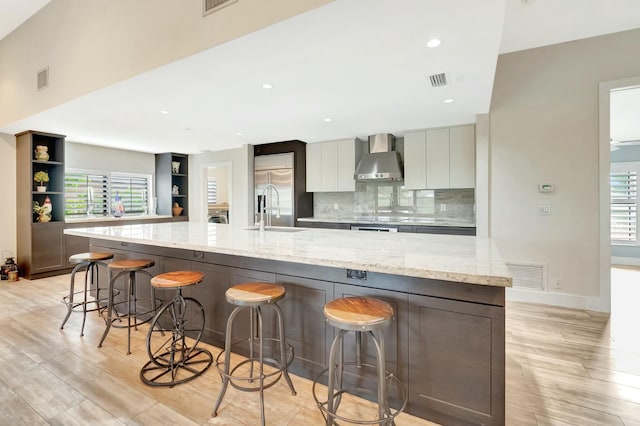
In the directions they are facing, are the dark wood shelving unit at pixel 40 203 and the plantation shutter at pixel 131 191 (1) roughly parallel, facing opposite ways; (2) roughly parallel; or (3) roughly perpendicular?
roughly parallel

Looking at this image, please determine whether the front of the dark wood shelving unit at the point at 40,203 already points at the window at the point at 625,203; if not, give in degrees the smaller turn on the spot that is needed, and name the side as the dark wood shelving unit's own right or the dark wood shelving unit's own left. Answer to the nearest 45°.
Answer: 0° — it already faces it

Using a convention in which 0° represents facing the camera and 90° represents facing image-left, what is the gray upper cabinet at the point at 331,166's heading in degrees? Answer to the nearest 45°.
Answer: approximately 45°

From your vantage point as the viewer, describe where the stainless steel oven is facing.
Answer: facing the viewer

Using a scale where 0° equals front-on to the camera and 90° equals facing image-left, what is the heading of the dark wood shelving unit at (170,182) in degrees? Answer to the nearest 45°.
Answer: approximately 315°

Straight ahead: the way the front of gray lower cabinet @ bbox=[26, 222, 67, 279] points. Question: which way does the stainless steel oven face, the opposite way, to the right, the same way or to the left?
to the right

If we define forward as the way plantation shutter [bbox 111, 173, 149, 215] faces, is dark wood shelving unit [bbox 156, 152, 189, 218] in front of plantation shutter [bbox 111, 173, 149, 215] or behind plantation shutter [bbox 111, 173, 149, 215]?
in front

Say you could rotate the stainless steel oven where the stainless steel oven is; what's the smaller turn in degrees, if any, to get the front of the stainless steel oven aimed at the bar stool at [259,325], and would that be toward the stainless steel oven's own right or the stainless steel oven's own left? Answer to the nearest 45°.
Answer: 0° — it already faces it

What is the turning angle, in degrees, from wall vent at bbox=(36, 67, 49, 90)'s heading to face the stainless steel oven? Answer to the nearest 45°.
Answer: approximately 90° to its left

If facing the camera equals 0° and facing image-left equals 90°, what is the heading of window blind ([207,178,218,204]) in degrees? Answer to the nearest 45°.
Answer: approximately 0°

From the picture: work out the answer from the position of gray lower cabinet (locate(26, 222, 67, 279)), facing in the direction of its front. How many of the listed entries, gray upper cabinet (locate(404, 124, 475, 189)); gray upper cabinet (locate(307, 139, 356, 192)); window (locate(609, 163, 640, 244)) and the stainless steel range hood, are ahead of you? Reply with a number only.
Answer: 4

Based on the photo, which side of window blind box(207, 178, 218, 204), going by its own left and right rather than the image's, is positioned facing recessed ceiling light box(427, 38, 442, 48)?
front

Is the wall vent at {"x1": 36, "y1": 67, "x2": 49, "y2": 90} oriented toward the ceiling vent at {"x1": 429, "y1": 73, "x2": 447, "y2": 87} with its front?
no

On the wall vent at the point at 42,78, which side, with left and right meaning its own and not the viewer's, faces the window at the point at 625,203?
left
